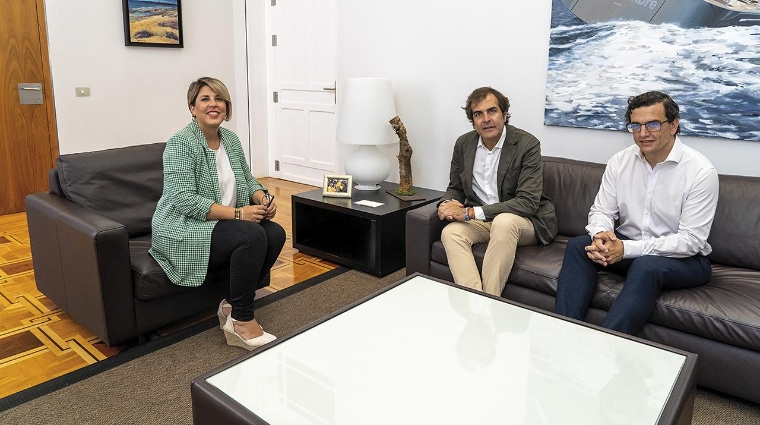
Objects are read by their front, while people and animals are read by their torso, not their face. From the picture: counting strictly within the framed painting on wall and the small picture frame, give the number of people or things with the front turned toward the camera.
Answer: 2

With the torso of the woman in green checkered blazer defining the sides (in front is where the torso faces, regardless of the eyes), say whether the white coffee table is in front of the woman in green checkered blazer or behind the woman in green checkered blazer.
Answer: in front

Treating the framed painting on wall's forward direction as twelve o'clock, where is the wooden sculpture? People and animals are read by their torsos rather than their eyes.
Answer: The wooden sculpture is roughly at 11 o'clock from the framed painting on wall.

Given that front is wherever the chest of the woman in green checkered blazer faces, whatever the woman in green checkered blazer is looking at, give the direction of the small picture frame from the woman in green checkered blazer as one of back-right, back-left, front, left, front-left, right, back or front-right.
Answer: left

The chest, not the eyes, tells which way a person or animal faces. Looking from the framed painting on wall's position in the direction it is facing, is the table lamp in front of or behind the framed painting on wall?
in front

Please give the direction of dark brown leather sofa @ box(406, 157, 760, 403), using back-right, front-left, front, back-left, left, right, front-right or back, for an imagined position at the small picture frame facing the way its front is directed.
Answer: front-left

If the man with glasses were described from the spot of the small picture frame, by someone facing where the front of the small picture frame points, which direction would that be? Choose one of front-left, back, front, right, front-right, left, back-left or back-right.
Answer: front-left

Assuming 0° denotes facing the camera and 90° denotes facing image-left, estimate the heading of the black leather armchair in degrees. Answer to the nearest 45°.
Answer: approximately 315°

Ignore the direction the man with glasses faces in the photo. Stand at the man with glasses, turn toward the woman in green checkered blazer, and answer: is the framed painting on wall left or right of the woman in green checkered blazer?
right

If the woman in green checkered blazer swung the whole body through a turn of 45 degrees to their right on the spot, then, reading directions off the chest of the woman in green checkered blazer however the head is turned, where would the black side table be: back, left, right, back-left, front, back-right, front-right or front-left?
back-left

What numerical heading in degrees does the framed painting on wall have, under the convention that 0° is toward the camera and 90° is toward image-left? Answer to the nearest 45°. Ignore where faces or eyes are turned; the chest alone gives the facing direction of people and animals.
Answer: approximately 0°

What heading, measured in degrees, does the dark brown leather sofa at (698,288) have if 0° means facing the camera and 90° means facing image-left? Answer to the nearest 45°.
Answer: approximately 45°
